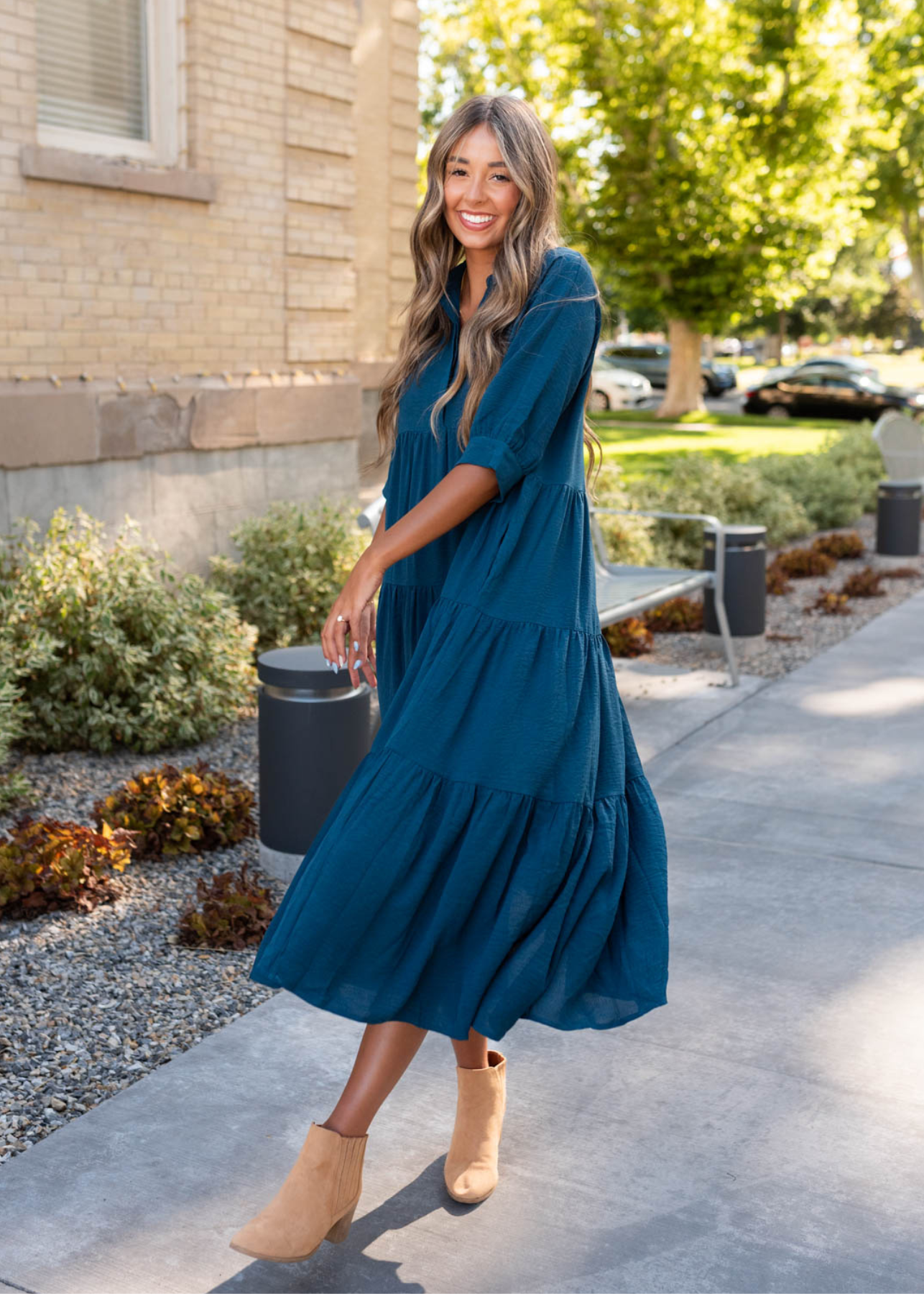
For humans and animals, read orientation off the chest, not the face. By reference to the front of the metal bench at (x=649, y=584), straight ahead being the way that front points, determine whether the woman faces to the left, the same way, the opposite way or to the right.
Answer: to the right

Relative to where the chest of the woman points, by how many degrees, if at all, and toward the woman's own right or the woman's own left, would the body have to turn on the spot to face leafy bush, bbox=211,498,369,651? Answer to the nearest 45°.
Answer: approximately 135° to the woman's own right

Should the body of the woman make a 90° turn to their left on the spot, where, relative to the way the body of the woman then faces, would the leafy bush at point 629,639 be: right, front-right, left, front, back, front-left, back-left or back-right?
back-left

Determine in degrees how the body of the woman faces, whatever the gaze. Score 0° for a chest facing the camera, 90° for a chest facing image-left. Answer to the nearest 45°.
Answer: approximately 45°

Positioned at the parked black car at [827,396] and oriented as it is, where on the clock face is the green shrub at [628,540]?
The green shrub is roughly at 3 o'clock from the parked black car.

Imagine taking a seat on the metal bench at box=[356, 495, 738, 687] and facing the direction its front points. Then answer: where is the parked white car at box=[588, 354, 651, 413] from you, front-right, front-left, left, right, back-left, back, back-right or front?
back-left

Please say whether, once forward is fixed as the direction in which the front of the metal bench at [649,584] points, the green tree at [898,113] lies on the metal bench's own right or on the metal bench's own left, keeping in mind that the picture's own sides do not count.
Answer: on the metal bench's own left

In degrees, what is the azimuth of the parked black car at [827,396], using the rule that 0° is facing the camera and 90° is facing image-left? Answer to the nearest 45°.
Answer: approximately 270°

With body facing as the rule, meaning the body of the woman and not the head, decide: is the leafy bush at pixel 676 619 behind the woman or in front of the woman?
behind

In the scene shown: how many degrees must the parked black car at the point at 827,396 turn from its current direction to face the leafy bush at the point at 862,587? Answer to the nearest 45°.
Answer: approximately 90° to its right
